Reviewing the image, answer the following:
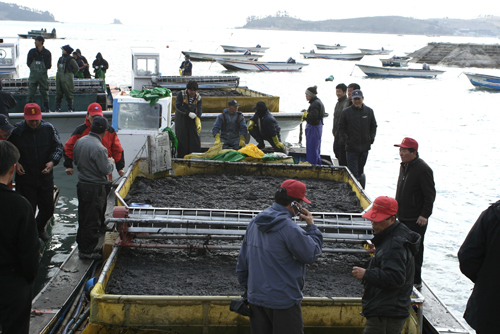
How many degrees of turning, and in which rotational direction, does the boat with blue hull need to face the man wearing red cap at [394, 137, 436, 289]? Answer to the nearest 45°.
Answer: approximately 90° to its left

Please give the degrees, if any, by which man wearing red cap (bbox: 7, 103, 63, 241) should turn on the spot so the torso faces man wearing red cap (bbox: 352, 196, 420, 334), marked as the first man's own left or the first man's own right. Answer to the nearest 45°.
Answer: approximately 45° to the first man's own left

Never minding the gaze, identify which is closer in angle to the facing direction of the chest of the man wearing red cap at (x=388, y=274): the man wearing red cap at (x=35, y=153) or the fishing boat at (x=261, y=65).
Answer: the man wearing red cap

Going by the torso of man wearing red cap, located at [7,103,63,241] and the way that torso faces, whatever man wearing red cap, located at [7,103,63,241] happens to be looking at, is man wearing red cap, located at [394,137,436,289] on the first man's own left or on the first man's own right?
on the first man's own left

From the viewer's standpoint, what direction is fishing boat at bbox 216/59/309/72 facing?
to the viewer's left

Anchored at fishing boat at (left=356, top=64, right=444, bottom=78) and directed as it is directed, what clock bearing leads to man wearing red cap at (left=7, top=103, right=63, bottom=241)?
The man wearing red cap is roughly at 9 o'clock from the fishing boat.

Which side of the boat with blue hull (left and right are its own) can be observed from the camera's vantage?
left

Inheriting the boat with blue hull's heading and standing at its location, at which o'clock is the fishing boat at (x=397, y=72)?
The fishing boat is roughly at 1 o'clock from the boat with blue hull.

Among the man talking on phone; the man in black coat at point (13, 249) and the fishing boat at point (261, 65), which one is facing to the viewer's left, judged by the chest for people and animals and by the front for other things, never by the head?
the fishing boat

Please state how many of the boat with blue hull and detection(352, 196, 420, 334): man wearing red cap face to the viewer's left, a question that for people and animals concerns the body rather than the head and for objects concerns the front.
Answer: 2

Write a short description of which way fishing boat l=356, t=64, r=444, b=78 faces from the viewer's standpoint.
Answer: facing to the left of the viewer

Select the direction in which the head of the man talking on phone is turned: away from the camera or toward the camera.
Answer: away from the camera

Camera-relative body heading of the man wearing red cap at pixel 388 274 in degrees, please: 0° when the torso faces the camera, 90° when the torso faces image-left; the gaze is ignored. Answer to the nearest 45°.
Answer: approximately 90°

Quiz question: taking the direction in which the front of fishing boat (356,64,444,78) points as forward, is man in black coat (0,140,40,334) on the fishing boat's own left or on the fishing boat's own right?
on the fishing boat's own left
